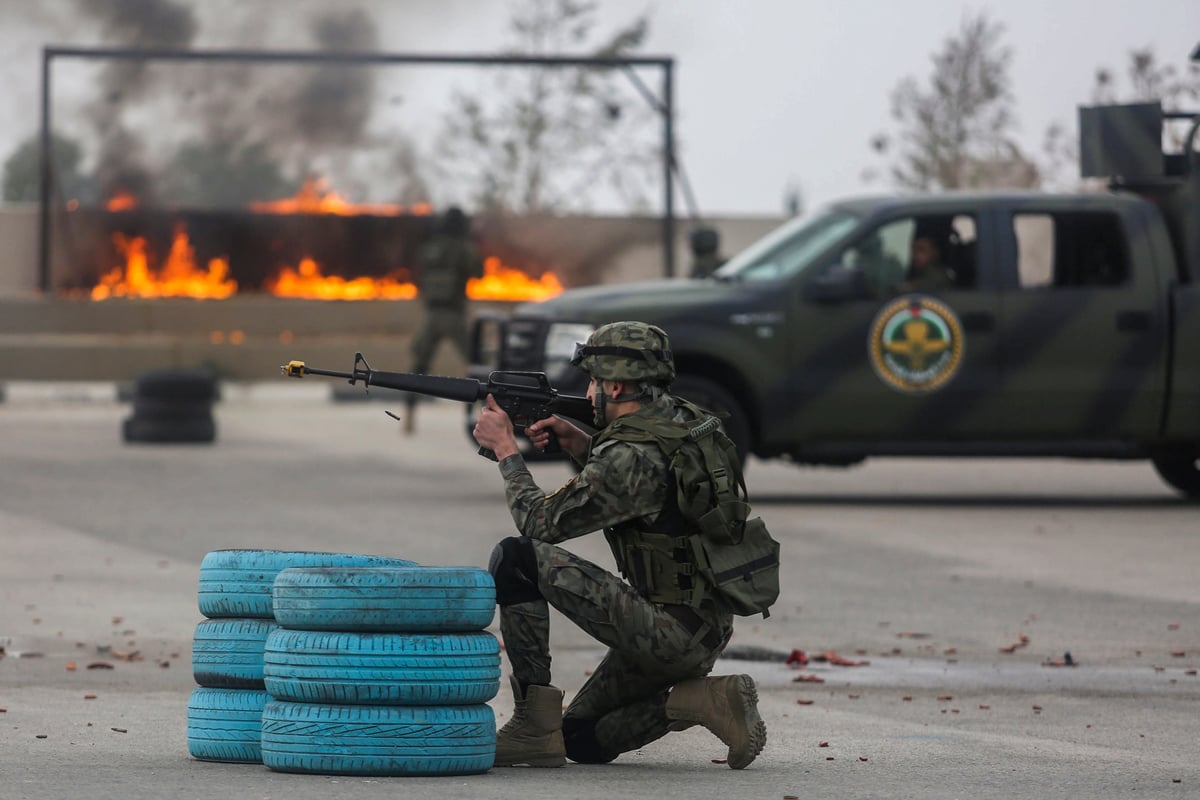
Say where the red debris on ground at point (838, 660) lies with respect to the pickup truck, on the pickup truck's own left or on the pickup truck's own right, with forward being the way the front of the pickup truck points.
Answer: on the pickup truck's own left

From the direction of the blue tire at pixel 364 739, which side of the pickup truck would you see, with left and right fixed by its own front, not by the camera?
left

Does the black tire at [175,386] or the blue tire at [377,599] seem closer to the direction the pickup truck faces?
the black tire

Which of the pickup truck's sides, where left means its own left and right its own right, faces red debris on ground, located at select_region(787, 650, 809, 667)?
left

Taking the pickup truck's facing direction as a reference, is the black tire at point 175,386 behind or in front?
in front

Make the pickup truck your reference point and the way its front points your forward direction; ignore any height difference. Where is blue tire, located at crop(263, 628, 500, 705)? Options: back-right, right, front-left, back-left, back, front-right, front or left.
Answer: left

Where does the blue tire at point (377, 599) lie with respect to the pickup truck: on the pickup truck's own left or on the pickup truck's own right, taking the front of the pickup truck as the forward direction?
on the pickup truck's own left

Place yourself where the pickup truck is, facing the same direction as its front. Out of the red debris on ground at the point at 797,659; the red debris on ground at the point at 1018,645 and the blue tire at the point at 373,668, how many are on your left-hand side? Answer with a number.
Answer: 3

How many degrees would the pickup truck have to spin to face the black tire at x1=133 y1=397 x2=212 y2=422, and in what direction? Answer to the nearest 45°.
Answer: approximately 45° to its right

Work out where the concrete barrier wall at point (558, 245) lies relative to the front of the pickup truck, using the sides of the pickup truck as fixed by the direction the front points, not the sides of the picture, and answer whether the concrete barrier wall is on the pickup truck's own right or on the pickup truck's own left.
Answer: on the pickup truck's own right

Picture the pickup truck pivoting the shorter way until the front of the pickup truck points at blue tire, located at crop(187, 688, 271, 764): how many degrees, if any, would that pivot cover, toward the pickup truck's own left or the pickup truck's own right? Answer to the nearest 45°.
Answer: approximately 90° to the pickup truck's own left

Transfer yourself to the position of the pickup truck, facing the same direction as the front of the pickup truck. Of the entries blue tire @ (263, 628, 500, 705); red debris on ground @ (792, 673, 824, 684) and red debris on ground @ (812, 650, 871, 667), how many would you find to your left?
3

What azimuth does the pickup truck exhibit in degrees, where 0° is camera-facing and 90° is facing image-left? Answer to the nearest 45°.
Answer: approximately 90°

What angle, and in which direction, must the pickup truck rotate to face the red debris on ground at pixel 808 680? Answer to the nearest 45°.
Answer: approximately 90° to its left
